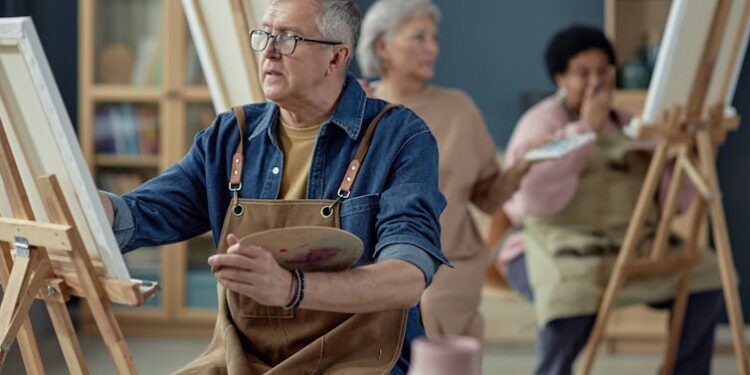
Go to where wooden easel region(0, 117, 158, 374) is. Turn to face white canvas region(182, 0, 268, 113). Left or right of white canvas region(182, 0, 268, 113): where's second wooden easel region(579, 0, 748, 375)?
right

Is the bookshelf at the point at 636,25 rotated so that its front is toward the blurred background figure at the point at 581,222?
yes

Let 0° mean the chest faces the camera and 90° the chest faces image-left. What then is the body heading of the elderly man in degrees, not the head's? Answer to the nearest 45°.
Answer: approximately 45°

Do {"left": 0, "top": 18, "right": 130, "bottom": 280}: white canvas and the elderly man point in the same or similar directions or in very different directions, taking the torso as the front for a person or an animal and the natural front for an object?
very different directions

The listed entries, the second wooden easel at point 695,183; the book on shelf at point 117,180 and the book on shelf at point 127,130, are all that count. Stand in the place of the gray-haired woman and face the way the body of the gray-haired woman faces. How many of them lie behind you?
2

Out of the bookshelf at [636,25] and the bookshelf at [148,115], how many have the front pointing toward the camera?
2

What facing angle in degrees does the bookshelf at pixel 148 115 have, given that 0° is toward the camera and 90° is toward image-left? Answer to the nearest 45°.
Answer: approximately 0°
